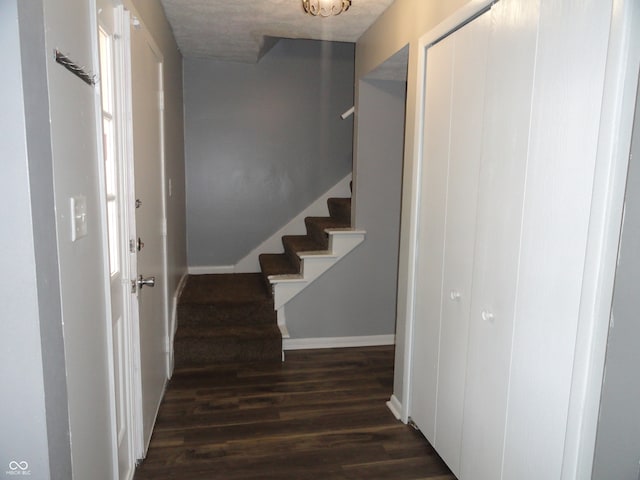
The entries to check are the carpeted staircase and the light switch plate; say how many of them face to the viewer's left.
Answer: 0

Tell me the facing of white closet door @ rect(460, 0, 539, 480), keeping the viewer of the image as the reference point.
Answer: facing the viewer and to the left of the viewer

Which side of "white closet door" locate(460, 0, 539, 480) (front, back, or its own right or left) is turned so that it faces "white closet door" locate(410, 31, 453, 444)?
right

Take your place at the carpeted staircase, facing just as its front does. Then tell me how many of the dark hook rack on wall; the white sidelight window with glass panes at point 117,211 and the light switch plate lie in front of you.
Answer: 3

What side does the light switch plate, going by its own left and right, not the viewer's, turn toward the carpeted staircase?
left

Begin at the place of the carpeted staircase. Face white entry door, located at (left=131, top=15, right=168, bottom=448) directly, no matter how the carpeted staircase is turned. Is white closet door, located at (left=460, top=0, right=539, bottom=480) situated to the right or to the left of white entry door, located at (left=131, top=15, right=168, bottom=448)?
left

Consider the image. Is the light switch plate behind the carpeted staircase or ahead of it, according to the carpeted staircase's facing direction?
ahead

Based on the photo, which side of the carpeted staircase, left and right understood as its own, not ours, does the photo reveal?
front

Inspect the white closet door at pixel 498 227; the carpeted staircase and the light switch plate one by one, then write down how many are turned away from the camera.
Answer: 0

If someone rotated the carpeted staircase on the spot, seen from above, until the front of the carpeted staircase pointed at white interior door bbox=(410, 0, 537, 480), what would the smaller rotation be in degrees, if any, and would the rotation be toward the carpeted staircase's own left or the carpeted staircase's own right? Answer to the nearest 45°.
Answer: approximately 45° to the carpeted staircase's own left

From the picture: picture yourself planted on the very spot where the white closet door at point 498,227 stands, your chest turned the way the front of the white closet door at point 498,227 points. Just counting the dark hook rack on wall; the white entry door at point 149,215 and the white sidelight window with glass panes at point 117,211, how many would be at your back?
0

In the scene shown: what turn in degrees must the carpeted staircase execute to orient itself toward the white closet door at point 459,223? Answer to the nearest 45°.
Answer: approximately 45° to its left

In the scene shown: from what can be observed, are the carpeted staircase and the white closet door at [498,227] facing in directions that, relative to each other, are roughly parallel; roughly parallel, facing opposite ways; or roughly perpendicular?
roughly perpendicular

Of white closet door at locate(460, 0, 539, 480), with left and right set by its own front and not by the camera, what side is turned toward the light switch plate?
front
